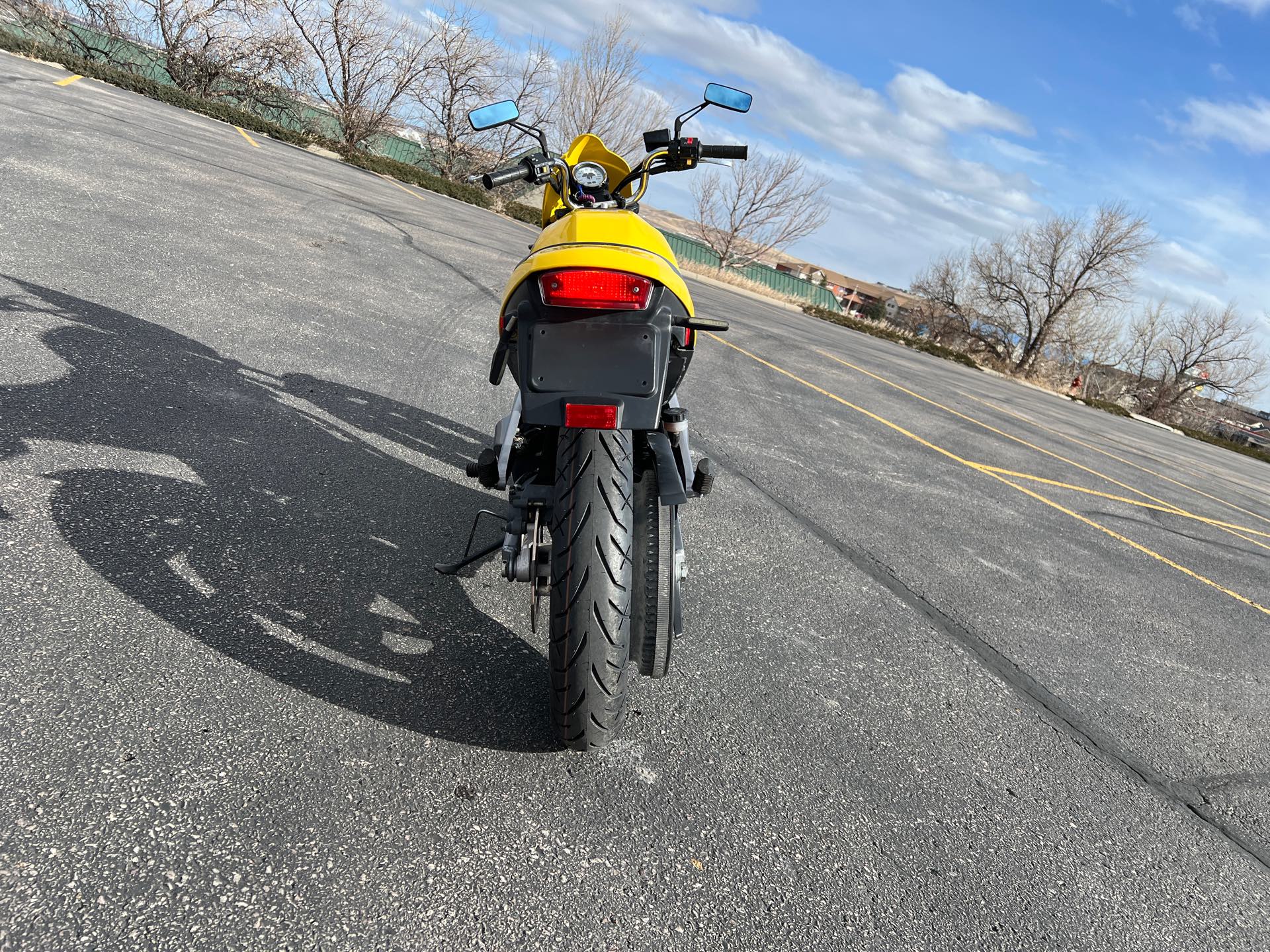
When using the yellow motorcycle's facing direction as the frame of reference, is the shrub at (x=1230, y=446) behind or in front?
in front

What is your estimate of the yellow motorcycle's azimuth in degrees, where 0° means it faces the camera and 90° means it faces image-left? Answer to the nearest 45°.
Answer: approximately 180°

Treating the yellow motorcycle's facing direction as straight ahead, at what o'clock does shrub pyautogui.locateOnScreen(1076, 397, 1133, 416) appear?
The shrub is roughly at 1 o'clock from the yellow motorcycle.

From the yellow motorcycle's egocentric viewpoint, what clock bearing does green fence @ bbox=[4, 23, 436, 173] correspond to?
The green fence is roughly at 11 o'clock from the yellow motorcycle.

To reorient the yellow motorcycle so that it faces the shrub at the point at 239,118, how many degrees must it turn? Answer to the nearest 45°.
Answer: approximately 45° to its left

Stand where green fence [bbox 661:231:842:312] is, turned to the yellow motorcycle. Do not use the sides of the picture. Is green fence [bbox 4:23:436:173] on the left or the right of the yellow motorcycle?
right

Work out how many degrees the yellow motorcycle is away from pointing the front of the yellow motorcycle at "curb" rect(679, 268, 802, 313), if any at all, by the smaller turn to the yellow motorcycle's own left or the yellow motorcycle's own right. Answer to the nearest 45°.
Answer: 0° — it already faces it

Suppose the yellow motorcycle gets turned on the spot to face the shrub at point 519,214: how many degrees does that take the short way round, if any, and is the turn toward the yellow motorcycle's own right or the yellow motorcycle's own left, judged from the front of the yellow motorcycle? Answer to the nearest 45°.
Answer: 0° — it already faces it

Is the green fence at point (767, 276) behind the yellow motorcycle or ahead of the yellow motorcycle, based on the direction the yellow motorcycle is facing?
ahead

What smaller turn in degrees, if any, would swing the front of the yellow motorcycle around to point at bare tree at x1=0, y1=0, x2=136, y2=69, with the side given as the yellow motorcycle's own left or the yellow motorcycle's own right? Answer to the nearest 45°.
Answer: approximately 45° to the yellow motorcycle's own left
